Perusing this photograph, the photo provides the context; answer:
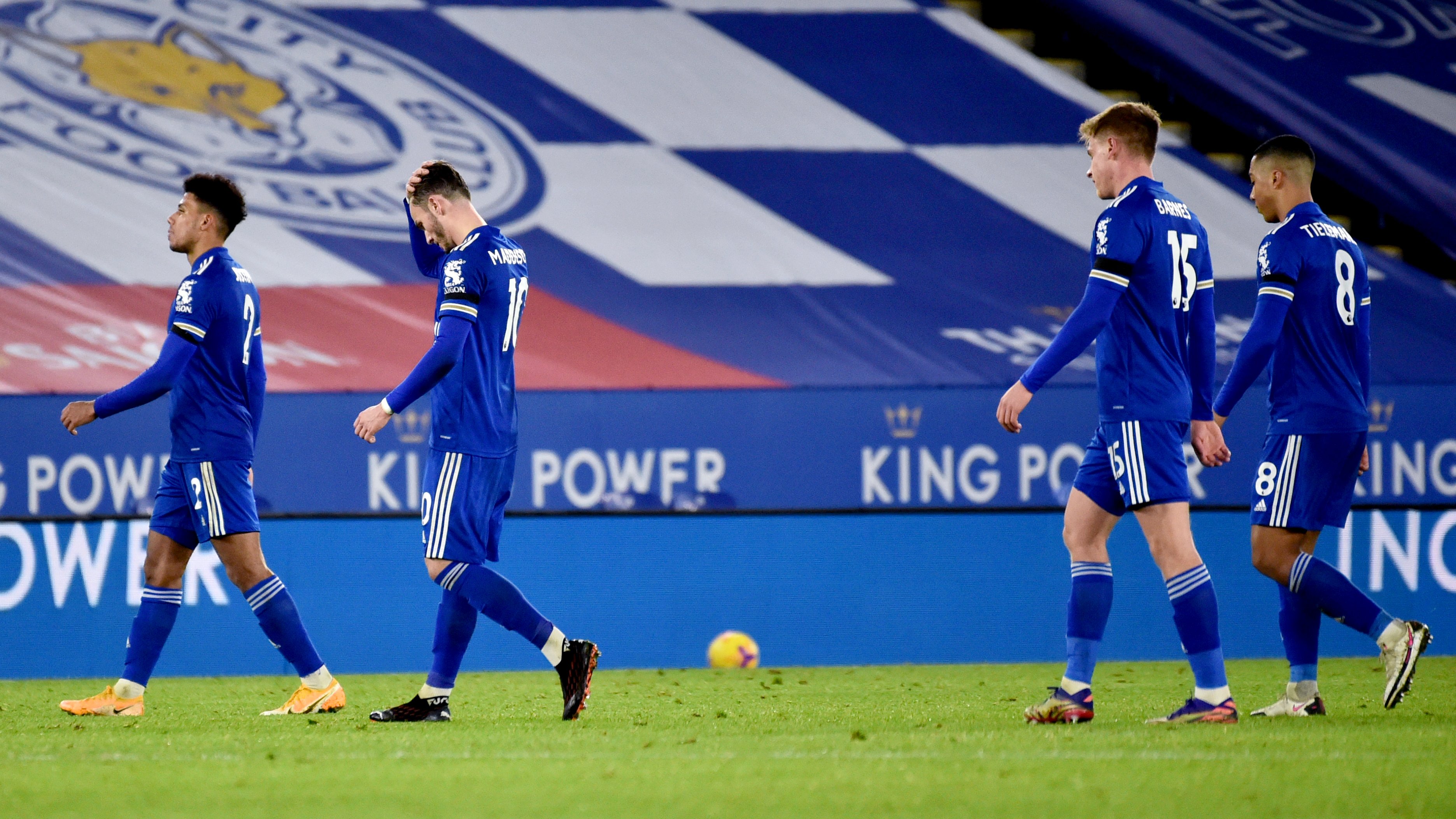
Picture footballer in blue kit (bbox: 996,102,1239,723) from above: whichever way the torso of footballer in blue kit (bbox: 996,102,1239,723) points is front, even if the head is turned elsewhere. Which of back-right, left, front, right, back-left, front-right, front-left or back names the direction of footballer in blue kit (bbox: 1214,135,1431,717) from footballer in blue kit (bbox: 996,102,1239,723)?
right

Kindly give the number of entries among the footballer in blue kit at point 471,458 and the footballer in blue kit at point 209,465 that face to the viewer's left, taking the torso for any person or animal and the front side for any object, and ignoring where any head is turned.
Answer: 2

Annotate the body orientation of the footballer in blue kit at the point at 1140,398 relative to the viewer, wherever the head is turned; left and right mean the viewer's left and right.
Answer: facing away from the viewer and to the left of the viewer

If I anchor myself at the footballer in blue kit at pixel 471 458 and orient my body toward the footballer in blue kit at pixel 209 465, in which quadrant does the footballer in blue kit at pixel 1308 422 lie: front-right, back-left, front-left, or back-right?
back-right

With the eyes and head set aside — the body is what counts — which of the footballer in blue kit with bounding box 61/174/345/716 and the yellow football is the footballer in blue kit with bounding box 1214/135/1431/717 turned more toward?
the yellow football

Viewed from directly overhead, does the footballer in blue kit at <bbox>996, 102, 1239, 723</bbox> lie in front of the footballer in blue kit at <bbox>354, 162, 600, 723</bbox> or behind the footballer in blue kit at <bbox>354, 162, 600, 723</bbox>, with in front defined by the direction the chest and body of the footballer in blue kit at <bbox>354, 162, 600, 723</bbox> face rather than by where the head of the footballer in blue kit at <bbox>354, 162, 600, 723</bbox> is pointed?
behind

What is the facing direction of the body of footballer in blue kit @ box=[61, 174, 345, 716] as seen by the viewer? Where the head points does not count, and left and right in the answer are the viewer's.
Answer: facing to the left of the viewer

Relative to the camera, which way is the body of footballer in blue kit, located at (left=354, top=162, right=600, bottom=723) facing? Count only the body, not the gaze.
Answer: to the viewer's left

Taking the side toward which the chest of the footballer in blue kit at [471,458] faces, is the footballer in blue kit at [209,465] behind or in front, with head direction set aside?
in front

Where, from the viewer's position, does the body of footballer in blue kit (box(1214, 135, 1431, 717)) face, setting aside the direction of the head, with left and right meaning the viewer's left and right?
facing away from the viewer and to the left of the viewer

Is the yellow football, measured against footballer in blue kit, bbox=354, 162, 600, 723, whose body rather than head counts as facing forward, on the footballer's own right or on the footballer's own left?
on the footballer's own right

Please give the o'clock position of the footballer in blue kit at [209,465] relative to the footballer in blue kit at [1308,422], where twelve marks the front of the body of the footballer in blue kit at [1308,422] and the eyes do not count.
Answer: the footballer in blue kit at [209,465] is roughly at 10 o'clock from the footballer in blue kit at [1308,422].

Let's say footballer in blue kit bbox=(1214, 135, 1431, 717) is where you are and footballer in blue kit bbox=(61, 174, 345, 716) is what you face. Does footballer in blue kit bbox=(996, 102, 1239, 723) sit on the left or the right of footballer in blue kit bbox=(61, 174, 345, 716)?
left

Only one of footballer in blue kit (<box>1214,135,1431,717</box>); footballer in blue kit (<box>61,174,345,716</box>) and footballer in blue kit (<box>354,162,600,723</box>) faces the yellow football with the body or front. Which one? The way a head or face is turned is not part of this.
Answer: footballer in blue kit (<box>1214,135,1431,717</box>)
